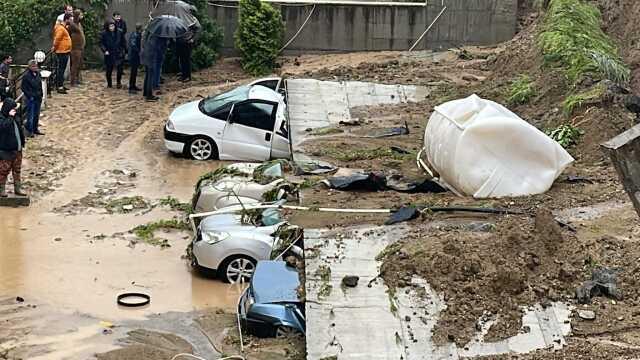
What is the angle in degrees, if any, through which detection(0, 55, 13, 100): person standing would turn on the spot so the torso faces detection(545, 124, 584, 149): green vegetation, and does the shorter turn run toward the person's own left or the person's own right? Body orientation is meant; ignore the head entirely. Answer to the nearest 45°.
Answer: approximately 45° to the person's own right

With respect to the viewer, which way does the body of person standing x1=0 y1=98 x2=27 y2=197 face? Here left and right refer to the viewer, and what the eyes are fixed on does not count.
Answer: facing the viewer and to the right of the viewer

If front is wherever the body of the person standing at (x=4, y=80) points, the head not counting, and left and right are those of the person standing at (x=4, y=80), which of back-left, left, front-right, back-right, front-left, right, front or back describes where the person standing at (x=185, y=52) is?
front-left

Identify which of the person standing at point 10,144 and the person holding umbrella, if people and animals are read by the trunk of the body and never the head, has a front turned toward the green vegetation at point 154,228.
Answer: the person standing

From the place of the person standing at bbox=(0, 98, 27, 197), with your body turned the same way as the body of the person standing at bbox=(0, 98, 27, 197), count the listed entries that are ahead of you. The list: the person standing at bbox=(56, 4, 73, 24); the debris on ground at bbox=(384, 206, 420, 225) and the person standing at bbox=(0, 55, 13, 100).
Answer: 1

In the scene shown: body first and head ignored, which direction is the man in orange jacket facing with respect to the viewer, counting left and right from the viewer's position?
facing to the right of the viewer
